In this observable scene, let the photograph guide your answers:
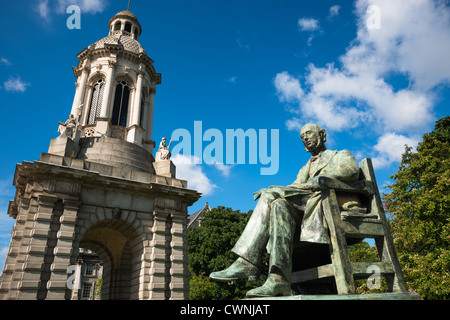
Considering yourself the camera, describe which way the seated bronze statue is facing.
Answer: facing the viewer and to the left of the viewer

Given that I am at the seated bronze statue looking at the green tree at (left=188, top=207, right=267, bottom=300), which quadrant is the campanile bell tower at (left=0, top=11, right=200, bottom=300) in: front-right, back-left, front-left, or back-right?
front-left

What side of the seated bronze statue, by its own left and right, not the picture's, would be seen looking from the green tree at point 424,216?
back

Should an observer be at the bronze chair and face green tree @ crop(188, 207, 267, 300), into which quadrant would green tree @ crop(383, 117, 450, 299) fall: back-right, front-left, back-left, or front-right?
front-right

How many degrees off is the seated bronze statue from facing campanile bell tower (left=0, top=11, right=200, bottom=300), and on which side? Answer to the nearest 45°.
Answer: approximately 90° to its right

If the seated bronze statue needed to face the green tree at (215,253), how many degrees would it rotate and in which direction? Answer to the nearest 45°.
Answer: approximately 135° to its right

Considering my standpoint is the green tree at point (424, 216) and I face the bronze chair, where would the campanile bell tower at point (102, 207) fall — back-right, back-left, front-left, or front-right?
front-right

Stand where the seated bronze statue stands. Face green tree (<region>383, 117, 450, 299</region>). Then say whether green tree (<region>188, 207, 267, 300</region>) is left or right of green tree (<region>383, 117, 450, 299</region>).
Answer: left
